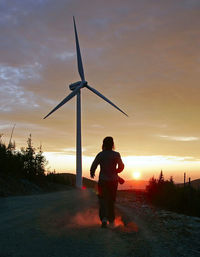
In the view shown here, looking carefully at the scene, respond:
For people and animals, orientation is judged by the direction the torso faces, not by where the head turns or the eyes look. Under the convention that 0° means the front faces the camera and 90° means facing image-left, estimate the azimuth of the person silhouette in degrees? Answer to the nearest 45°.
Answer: approximately 180°

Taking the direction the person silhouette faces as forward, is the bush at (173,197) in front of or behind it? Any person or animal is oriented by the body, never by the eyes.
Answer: in front
